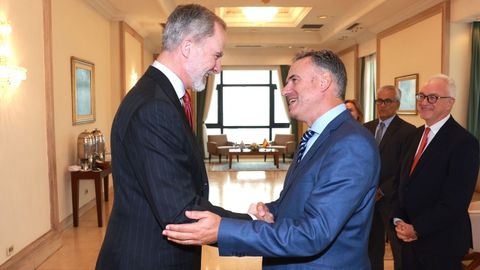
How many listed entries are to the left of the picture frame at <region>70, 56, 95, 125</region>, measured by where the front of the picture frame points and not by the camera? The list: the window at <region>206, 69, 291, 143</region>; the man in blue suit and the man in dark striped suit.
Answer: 1

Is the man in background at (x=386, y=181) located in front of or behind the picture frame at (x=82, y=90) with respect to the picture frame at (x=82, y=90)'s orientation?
in front

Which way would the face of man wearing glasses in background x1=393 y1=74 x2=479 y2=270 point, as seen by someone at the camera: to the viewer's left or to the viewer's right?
to the viewer's left

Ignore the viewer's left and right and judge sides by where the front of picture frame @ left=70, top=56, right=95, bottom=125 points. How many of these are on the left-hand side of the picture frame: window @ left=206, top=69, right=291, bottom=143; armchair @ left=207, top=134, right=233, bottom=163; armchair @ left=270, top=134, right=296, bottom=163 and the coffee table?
4

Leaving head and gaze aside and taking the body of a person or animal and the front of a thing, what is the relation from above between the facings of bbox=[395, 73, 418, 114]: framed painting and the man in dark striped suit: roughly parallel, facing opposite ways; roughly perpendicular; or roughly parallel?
roughly parallel, facing opposite ways

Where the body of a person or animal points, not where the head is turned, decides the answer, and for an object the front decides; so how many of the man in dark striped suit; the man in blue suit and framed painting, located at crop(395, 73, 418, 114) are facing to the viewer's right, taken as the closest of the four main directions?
1

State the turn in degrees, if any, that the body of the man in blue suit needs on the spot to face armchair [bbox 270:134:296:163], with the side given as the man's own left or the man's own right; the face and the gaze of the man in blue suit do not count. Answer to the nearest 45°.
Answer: approximately 90° to the man's own right

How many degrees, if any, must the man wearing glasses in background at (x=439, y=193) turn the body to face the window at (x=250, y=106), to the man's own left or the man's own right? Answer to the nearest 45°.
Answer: approximately 90° to the man's own right

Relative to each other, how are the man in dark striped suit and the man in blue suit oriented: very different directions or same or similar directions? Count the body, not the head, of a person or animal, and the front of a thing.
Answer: very different directions

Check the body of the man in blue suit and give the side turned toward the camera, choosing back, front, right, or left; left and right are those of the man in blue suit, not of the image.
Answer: left

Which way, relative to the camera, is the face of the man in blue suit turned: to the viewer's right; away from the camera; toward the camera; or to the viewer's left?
to the viewer's left

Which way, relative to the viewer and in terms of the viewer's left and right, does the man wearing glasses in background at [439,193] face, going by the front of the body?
facing the viewer and to the left of the viewer

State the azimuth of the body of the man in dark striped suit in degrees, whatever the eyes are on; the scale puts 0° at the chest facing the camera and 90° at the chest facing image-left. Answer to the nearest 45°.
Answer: approximately 270°

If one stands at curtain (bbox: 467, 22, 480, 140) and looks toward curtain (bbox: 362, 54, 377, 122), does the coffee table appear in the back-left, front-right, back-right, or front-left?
front-left

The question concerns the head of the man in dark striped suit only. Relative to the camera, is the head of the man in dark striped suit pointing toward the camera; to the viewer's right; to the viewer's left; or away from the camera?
to the viewer's right

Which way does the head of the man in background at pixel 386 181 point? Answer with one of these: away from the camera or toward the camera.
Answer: toward the camera

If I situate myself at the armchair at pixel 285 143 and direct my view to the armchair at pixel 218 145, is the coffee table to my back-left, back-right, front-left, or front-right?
front-left
